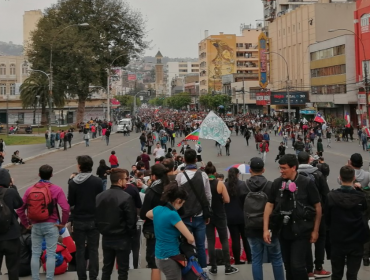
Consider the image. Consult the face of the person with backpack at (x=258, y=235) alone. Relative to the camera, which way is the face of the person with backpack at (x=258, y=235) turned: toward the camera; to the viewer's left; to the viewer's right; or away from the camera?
away from the camera

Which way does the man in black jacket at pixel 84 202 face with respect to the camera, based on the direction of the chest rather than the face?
away from the camera

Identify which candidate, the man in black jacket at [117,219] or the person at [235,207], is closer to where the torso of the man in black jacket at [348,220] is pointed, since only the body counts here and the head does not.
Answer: the person

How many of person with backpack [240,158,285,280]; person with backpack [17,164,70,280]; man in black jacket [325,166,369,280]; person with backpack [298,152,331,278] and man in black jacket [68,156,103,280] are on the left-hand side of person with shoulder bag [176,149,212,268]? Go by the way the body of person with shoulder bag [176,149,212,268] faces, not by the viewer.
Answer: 2

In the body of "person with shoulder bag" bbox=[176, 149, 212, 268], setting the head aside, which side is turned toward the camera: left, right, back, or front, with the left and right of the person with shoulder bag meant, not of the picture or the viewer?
back

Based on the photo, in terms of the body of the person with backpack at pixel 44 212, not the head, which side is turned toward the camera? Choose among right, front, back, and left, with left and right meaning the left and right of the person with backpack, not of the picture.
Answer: back

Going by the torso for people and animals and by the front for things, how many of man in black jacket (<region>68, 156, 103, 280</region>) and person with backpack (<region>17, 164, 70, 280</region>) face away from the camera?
2

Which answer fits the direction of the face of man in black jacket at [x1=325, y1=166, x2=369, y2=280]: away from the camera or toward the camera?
away from the camera

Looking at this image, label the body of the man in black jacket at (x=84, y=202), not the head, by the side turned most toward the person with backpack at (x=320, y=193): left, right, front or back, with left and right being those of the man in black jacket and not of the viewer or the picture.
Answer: right

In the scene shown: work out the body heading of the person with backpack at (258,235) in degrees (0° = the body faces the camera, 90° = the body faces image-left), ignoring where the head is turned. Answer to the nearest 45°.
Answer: approximately 180°
